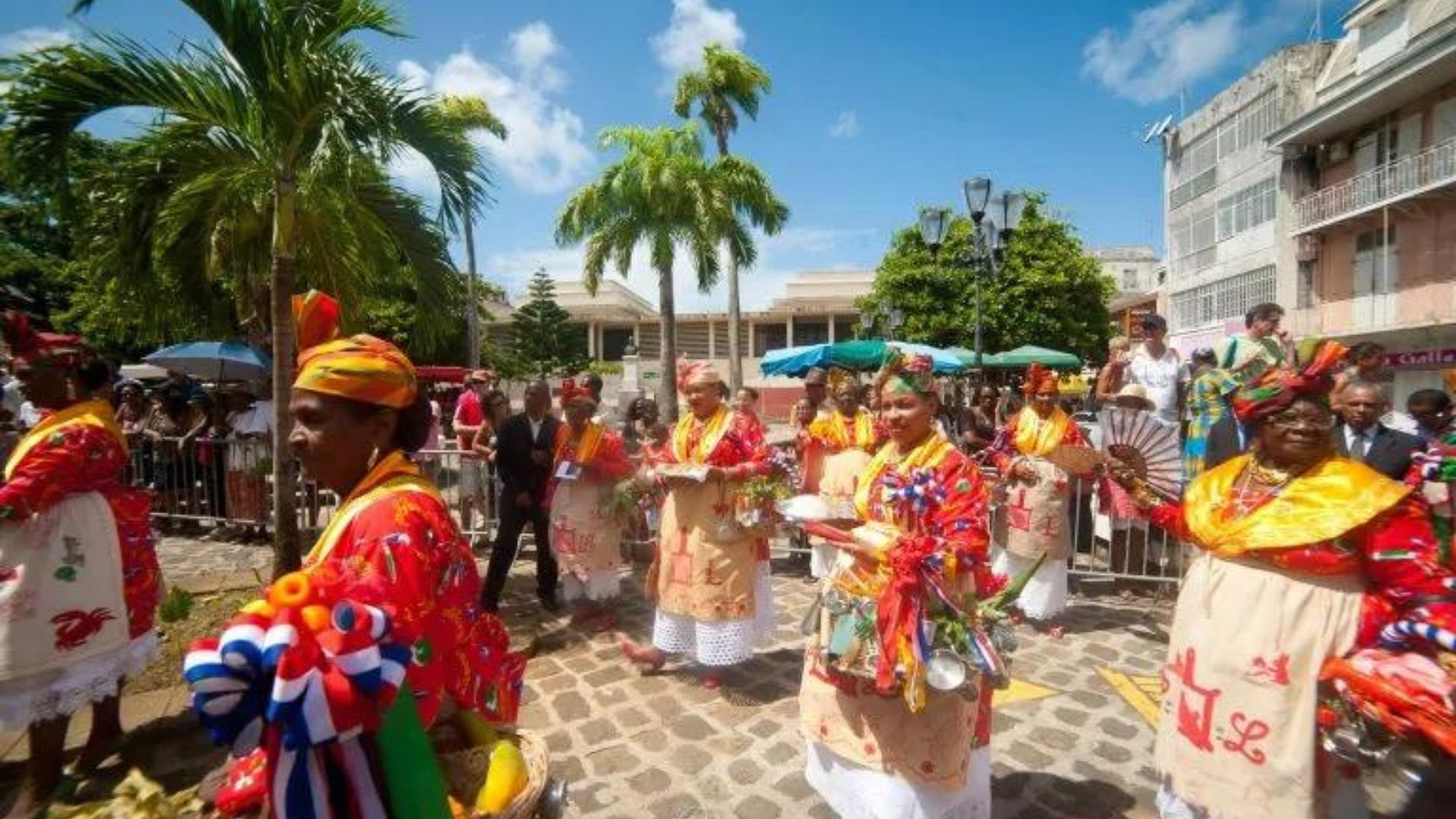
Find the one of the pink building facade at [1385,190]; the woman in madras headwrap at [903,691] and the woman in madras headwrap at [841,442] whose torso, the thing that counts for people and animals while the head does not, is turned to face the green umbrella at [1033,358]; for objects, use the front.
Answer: the pink building facade

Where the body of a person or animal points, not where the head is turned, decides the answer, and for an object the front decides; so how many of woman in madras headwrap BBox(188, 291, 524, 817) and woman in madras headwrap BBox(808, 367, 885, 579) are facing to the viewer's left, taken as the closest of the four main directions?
1

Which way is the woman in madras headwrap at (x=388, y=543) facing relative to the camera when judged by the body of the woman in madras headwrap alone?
to the viewer's left

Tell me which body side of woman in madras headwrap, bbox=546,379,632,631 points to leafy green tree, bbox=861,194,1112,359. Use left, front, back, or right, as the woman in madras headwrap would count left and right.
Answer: back

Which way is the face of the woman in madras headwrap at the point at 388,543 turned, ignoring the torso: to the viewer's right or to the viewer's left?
to the viewer's left

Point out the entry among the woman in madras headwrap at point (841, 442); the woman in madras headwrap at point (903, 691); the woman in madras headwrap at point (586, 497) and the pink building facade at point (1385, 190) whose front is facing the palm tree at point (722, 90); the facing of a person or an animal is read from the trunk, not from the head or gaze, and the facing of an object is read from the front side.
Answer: the pink building facade

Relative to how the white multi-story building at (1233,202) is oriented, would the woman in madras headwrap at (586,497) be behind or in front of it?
in front

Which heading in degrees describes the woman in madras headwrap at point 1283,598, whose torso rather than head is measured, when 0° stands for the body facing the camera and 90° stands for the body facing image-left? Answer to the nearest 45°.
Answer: approximately 45°

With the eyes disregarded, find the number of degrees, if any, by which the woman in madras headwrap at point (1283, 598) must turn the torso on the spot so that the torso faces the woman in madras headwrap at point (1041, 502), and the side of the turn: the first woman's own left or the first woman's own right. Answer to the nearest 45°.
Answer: approximately 90° to the first woman's own right

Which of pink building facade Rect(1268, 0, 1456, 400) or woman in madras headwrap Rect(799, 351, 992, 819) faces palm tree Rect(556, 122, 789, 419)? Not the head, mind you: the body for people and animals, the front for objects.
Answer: the pink building facade

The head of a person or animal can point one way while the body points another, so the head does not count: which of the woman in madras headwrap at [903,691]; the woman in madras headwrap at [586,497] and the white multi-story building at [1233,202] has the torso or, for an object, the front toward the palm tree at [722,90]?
the white multi-story building

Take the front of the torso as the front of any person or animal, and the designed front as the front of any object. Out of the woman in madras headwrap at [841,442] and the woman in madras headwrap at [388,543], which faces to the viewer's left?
the woman in madras headwrap at [388,543]
